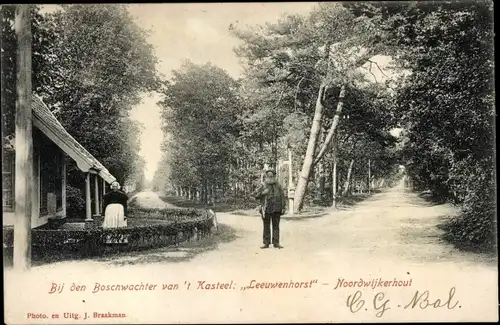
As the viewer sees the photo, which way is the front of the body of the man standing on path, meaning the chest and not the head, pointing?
toward the camera

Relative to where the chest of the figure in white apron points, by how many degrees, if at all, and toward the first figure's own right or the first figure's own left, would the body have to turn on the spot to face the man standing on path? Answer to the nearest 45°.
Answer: approximately 45° to the first figure's own left

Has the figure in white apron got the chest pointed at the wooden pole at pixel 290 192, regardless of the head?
no

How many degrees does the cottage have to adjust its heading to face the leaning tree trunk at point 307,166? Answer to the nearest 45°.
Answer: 0° — it already faces it

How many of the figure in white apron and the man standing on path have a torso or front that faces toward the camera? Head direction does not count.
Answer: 2

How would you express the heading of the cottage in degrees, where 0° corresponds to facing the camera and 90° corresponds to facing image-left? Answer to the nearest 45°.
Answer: approximately 315°

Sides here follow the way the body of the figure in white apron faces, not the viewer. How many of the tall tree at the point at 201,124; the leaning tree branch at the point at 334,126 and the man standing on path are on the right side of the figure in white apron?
0

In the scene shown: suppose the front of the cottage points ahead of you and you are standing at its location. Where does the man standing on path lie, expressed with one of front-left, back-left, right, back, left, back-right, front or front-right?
front

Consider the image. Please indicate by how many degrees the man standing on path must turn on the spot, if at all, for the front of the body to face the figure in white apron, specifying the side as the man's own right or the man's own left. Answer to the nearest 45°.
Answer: approximately 90° to the man's own right

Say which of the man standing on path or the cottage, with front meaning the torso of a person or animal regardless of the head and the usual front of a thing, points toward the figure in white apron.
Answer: the cottage

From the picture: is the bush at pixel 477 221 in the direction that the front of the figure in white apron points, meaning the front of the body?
no

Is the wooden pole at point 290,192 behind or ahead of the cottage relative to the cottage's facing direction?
ahead

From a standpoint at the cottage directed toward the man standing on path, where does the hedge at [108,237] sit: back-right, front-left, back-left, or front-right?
front-right
